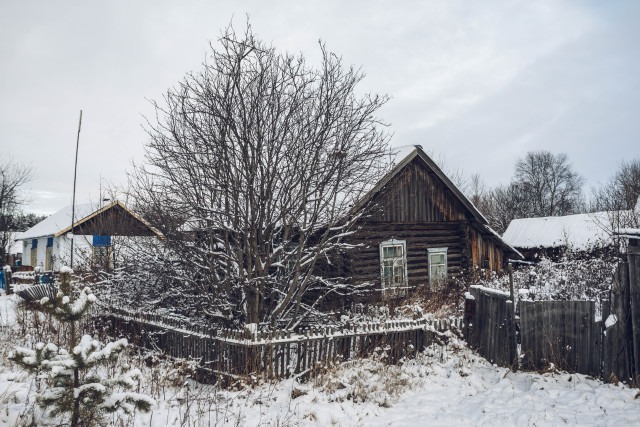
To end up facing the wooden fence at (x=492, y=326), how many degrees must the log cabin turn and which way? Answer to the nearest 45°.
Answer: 0° — it already faces it

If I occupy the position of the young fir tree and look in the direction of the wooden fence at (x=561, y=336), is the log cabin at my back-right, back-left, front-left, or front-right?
front-left

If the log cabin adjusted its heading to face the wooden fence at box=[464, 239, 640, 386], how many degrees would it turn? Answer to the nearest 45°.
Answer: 0° — it already faces it

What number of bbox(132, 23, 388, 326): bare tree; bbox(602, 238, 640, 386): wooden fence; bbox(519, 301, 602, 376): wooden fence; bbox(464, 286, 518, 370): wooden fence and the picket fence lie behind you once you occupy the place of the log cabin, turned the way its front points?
0

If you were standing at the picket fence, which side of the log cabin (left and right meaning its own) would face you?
front

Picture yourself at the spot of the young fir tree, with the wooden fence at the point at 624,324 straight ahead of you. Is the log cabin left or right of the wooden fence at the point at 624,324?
left

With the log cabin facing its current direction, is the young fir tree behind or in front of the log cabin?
in front

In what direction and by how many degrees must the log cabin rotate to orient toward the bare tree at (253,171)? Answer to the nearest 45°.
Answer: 0° — it already faces it

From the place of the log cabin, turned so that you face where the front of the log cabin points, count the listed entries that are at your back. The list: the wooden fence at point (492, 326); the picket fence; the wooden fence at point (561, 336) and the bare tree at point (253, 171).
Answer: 0

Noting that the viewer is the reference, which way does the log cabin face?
facing the viewer

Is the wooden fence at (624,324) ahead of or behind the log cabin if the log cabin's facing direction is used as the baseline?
ahead
